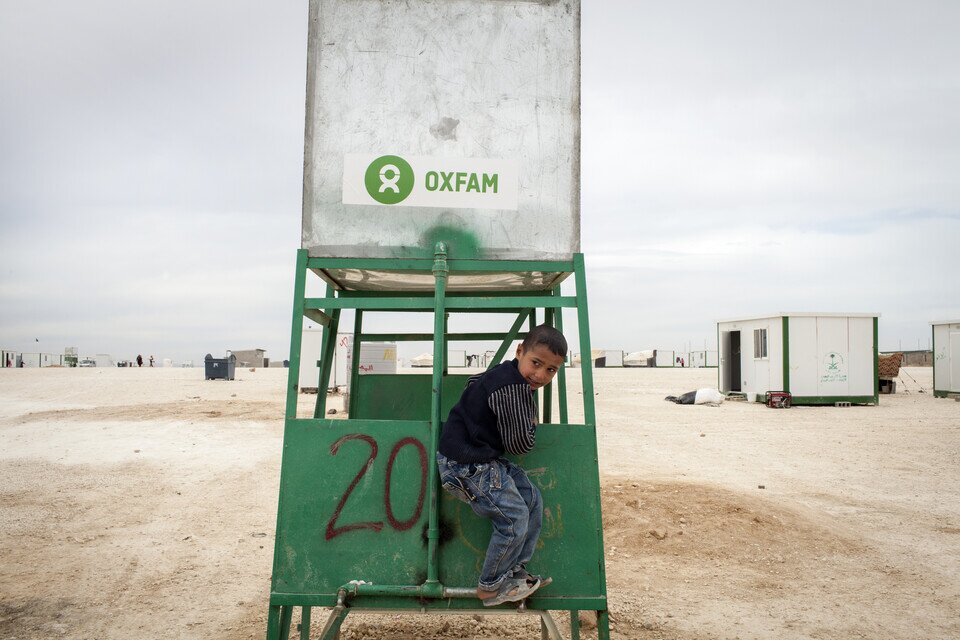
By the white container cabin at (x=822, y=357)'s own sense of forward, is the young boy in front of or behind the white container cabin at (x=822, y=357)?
in front

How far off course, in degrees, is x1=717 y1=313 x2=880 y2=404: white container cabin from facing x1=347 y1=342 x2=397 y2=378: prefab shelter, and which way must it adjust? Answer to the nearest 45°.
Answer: approximately 45° to its right

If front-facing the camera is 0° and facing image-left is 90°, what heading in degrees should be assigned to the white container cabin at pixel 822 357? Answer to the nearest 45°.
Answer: approximately 45°

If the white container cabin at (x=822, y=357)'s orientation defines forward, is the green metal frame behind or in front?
in front
